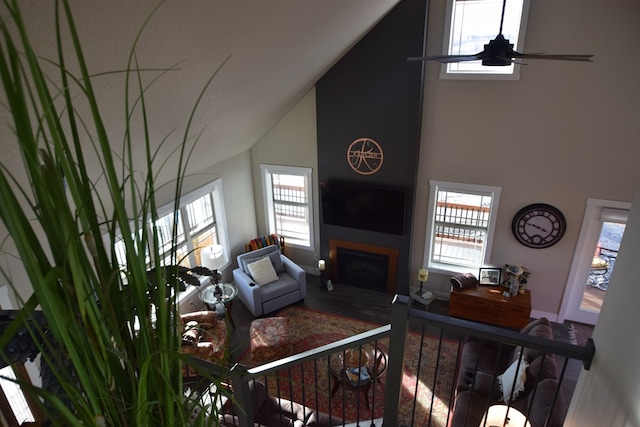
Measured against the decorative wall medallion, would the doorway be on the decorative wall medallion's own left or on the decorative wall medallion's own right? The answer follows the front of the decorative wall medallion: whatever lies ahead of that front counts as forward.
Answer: on the decorative wall medallion's own left

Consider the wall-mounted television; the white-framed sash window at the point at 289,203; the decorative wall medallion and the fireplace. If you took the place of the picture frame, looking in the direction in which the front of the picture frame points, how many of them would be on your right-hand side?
4

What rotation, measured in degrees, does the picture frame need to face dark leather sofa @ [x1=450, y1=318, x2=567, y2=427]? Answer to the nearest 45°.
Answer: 0° — it already faces it

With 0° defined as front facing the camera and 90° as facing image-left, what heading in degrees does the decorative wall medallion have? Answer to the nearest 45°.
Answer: approximately 0°

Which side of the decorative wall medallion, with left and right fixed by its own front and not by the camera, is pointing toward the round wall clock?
left
